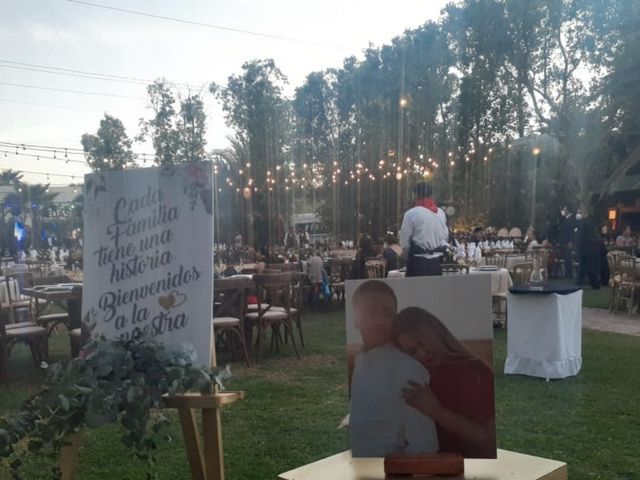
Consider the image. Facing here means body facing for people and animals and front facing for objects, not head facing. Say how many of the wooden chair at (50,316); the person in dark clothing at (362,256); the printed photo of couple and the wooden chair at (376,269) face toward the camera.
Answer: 2

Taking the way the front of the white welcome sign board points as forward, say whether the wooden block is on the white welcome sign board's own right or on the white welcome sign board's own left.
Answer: on the white welcome sign board's own left

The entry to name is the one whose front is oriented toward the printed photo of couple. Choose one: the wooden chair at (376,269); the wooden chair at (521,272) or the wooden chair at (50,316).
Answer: the wooden chair at (50,316)

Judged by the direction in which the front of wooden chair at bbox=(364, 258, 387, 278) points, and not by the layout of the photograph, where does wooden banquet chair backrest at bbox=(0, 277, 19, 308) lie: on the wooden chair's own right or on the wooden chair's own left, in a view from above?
on the wooden chair's own left

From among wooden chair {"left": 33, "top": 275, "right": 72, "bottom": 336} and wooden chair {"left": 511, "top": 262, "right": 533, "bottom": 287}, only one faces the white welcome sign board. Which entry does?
wooden chair {"left": 33, "top": 275, "right": 72, "bottom": 336}

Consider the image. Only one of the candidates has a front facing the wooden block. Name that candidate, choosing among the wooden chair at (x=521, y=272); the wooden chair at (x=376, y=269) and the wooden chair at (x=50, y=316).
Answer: the wooden chair at (x=50, y=316)

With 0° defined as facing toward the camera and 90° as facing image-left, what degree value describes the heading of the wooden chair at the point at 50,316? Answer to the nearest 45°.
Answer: approximately 0°

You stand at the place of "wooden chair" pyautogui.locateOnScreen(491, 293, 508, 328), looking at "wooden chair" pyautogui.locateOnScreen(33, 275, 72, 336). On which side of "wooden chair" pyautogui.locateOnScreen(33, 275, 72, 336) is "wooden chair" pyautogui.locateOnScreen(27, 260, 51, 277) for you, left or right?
right
